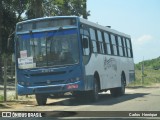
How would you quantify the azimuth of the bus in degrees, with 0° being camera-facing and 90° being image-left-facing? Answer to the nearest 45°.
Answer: approximately 45°
